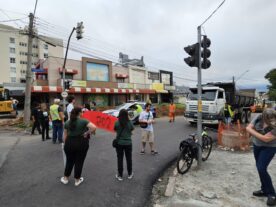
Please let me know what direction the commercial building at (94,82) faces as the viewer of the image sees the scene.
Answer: facing the viewer and to the right of the viewer

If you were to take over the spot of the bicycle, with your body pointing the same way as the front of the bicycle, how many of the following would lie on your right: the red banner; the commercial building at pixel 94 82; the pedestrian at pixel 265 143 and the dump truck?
1

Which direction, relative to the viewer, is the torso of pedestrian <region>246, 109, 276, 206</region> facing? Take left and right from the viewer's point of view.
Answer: facing the viewer and to the left of the viewer

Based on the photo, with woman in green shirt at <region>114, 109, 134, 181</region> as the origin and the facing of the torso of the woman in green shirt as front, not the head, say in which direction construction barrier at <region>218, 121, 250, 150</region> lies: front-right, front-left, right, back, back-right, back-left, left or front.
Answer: front-right

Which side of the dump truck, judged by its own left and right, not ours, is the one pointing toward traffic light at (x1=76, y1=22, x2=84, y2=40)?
front

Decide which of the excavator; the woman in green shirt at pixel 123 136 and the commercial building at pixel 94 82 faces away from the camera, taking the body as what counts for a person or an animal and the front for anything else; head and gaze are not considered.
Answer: the woman in green shirt

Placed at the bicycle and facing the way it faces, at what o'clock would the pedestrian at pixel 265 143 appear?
The pedestrian is roughly at 3 o'clock from the bicycle.

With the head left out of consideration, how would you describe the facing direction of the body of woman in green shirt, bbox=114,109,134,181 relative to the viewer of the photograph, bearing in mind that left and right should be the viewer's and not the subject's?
facing away from the viewer

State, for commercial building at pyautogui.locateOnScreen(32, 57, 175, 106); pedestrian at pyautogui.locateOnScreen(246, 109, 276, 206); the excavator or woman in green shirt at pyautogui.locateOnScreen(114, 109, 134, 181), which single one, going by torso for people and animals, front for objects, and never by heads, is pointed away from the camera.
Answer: the woman in green shirt
